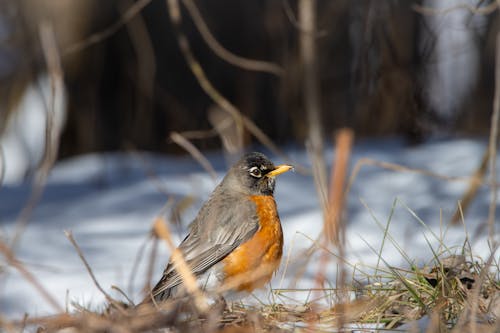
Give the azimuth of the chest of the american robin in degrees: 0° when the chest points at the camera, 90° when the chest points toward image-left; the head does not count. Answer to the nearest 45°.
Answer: approximately 270°

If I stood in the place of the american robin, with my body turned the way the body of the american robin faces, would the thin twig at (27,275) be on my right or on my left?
on my right

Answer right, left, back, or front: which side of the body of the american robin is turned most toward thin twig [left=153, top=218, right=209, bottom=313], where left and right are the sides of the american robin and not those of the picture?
right
